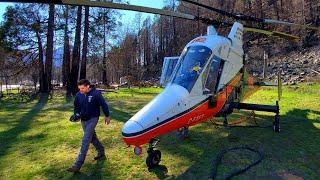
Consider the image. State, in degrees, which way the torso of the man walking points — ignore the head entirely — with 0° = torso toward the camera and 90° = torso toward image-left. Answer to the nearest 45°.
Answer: approximately 45°

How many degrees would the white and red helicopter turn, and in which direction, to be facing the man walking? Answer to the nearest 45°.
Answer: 0° — it already faces them

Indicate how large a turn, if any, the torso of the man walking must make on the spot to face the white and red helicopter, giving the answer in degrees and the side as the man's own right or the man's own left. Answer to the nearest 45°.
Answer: approximately 135° to the man's own left

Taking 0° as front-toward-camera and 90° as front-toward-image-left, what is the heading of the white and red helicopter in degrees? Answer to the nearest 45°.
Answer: approximately 45°
